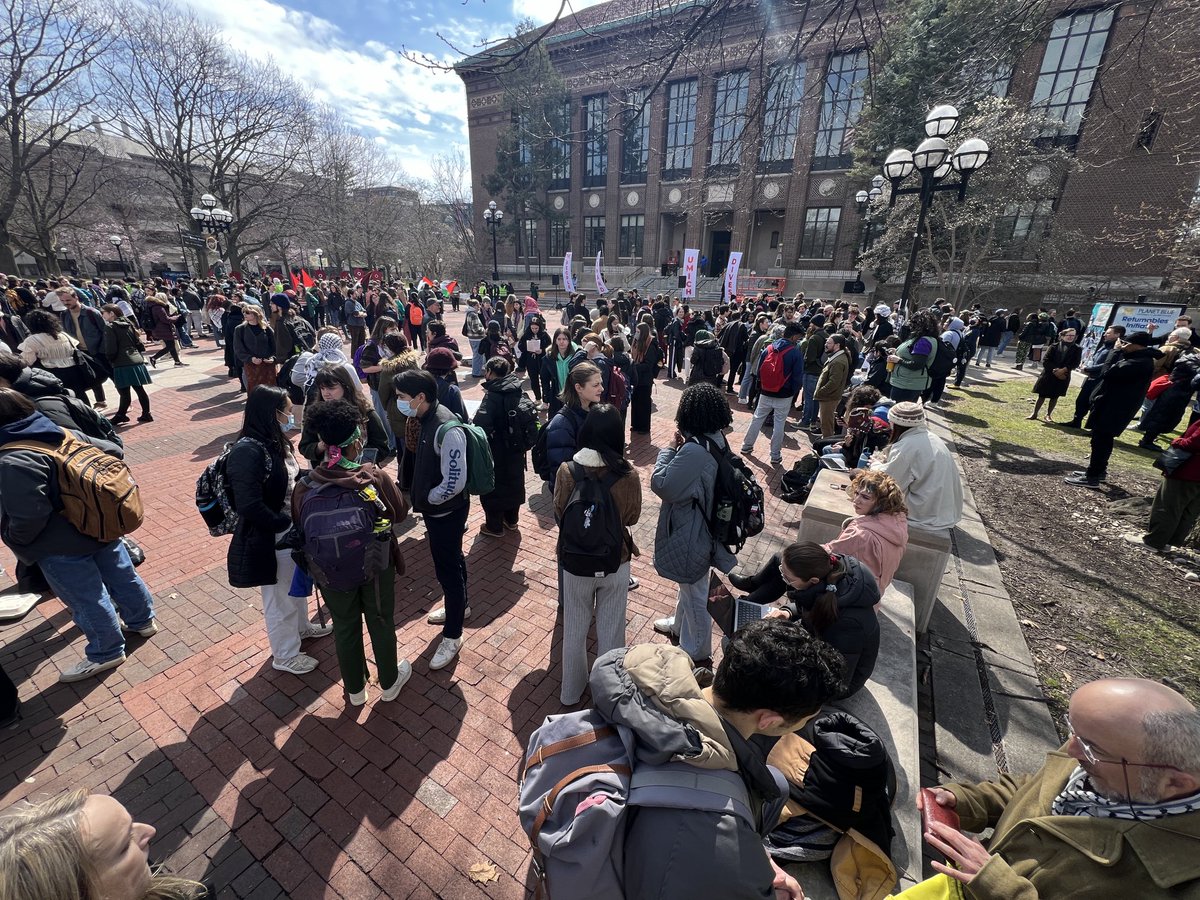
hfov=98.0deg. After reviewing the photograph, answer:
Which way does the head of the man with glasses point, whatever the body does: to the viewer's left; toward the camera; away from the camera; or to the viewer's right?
to the viewer's left

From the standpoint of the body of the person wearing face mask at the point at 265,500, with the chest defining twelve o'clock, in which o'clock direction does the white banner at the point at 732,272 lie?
The white banner is roughly at 11 o'clock from the person wearing face mask.

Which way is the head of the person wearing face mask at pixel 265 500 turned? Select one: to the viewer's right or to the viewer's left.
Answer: to the viewer's right

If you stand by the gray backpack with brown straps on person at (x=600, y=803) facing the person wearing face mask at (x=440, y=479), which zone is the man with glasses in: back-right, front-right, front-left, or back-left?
back-right

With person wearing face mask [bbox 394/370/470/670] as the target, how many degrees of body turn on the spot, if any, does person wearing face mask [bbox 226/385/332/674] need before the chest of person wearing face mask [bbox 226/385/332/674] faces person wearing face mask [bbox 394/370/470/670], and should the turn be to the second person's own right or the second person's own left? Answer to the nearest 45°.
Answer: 0° — they already face them

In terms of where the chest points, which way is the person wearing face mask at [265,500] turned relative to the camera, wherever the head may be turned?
to the viewer's right
